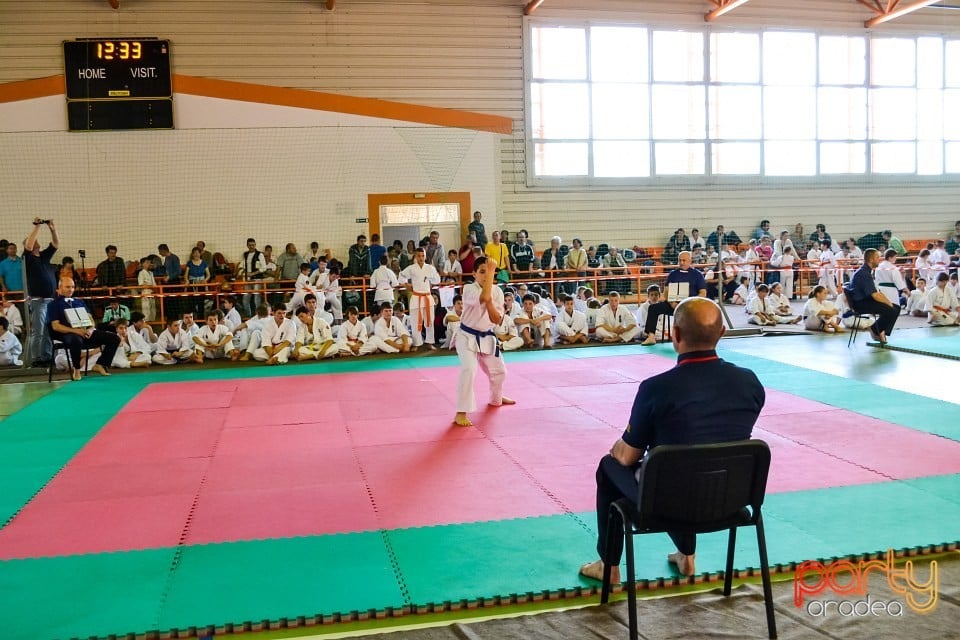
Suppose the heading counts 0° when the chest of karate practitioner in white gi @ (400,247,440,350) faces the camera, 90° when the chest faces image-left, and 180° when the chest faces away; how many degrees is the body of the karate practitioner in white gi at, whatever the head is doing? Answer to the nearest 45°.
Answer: approximately 0°

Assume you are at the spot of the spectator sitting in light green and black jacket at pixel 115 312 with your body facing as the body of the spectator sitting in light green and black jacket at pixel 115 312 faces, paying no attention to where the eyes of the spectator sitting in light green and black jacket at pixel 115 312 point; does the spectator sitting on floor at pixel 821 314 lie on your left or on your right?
on your left

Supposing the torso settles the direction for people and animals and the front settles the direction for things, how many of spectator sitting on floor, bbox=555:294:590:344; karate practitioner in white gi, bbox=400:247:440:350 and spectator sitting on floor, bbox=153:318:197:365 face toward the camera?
3

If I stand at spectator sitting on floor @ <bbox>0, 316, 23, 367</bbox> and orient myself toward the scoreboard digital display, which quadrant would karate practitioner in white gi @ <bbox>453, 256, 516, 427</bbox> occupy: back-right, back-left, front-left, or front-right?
back-right

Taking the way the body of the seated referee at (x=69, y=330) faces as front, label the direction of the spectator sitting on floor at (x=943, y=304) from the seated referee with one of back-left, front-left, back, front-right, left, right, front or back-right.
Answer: front-left

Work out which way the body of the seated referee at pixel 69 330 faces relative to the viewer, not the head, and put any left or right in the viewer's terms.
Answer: facing the viewer and to the right of the viewer

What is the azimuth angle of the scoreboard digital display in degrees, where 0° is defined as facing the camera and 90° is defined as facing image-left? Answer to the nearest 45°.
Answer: approximately 0°

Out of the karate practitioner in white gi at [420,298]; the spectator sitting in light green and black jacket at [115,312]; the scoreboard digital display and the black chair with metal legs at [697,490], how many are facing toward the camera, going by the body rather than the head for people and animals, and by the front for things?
3

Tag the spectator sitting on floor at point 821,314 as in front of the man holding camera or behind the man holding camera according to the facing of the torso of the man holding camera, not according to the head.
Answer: in front

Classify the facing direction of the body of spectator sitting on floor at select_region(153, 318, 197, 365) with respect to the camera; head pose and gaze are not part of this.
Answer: toward the camera

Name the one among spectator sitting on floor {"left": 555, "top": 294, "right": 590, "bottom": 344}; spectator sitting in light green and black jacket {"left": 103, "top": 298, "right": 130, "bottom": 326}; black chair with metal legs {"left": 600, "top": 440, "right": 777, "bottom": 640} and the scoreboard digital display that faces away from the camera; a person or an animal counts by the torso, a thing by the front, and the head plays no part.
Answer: the black chair with metal legs

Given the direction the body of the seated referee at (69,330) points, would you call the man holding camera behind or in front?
behind

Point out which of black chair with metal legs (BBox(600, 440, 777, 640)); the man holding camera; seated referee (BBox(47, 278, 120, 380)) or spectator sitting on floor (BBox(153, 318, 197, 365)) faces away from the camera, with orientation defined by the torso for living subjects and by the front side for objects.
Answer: the black chair with metal legs

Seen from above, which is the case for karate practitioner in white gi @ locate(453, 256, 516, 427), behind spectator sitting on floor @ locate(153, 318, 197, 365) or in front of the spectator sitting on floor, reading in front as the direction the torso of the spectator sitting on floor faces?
in front

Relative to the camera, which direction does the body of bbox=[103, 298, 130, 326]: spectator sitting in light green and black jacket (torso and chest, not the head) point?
toward the camera
